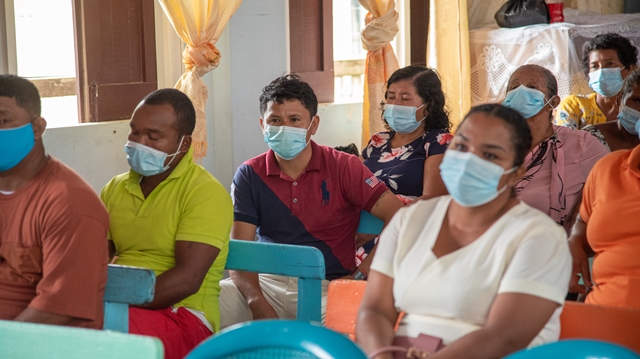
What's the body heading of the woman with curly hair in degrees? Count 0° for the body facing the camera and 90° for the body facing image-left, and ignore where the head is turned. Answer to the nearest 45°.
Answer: approximately 45°

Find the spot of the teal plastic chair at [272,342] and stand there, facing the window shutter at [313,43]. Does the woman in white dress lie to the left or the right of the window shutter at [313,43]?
right

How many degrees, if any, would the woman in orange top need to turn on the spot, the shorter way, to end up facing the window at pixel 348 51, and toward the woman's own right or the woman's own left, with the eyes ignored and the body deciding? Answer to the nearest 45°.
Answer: approximately 90° to the woman's own right
